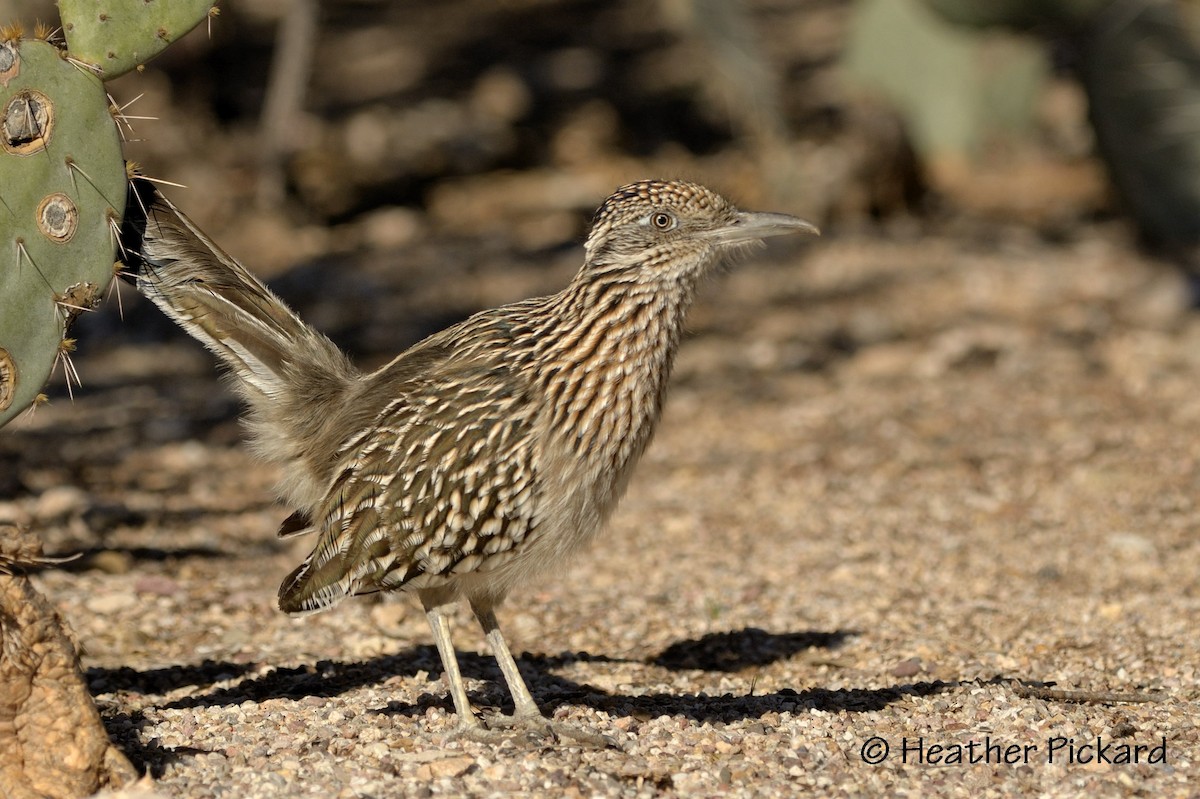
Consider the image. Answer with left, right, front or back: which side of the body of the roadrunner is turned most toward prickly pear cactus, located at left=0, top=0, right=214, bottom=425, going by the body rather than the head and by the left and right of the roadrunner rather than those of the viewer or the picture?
back

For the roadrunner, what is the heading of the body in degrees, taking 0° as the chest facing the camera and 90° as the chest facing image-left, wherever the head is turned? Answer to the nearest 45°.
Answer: approximately 270°
